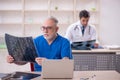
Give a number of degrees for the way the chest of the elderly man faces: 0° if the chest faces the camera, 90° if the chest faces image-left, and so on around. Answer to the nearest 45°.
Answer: approximately 45°

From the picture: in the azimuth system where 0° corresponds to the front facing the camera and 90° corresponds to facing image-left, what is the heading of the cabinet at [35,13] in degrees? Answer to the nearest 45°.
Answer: approximately 0°

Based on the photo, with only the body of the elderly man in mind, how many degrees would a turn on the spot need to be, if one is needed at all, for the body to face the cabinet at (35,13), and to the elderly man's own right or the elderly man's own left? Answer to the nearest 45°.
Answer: approximately 135° to the elderly man's own right

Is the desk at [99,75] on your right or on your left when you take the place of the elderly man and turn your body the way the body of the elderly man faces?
on your left

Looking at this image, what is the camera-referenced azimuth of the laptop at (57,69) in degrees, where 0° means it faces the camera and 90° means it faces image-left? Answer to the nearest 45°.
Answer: approximately 180°
